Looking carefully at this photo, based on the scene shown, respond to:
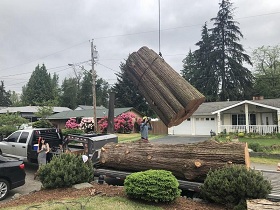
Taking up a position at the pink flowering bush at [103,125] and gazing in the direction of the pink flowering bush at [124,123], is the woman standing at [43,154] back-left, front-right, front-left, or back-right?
back-right

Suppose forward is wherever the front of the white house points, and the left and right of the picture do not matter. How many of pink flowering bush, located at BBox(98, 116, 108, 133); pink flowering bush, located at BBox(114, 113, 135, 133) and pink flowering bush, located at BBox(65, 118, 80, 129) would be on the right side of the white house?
3

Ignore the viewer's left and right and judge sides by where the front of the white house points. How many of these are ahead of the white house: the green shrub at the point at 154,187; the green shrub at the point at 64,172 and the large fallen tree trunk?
3

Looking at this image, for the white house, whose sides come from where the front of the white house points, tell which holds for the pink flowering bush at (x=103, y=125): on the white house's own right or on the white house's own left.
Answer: on the white house's own right

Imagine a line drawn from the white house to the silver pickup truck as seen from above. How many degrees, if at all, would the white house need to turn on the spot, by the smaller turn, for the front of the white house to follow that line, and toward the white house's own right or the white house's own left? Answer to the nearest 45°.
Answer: approximately 45° to the white house's own right

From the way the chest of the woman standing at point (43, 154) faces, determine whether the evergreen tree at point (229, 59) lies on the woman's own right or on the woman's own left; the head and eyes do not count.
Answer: on the woman's own left

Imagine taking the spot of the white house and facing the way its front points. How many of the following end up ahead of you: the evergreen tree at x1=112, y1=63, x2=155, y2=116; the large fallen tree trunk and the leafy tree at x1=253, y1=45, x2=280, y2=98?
1

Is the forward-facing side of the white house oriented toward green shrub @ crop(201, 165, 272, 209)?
yes

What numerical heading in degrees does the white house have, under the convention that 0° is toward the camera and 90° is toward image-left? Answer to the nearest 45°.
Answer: approximately 0°

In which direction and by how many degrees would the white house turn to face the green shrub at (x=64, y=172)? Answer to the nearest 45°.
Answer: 0° — it already faces it

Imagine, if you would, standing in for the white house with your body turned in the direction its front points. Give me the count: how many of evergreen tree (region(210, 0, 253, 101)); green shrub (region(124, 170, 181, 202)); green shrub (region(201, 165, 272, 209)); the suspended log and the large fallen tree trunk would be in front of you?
4
